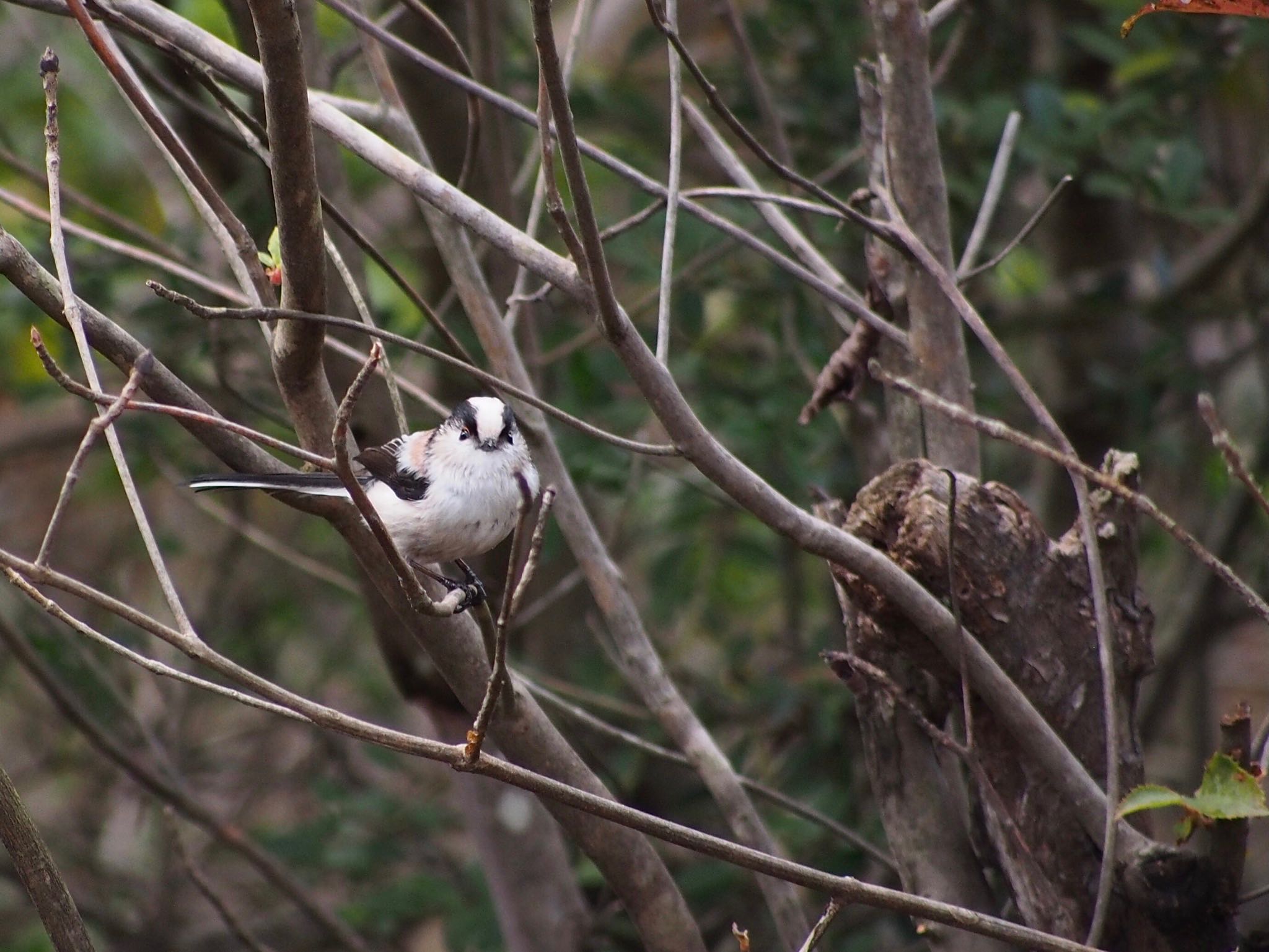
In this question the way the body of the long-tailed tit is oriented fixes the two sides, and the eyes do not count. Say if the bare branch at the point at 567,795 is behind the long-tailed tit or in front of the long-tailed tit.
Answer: in front

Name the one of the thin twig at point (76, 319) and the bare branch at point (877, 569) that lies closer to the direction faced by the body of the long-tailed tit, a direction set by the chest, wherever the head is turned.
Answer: the bare branch

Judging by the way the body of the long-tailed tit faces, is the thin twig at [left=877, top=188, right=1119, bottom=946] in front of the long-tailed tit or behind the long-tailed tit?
in front

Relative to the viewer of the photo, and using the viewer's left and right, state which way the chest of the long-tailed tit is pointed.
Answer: facing the viewer and to the right of the viewer

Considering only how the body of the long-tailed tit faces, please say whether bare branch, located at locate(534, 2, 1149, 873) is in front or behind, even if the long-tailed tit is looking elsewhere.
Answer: in front

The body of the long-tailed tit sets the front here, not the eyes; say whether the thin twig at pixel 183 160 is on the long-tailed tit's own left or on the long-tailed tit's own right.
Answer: on the long-tailed tit's own right
